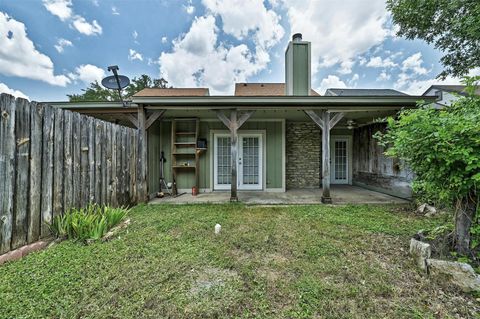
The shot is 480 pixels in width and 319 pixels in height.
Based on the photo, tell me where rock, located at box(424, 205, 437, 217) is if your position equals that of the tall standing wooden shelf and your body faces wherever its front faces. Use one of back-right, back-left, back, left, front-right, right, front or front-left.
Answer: front-left

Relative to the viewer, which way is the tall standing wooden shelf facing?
toward the camera

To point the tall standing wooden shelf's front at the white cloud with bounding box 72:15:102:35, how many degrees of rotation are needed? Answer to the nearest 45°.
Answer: approximately 135° to its right

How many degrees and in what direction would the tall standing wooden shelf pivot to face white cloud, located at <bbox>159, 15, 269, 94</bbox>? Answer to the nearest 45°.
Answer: approximately 180°

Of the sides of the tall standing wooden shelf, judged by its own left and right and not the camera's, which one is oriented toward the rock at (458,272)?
front

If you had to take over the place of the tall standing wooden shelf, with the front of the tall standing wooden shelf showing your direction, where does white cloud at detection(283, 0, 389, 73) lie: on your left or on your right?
on your left
